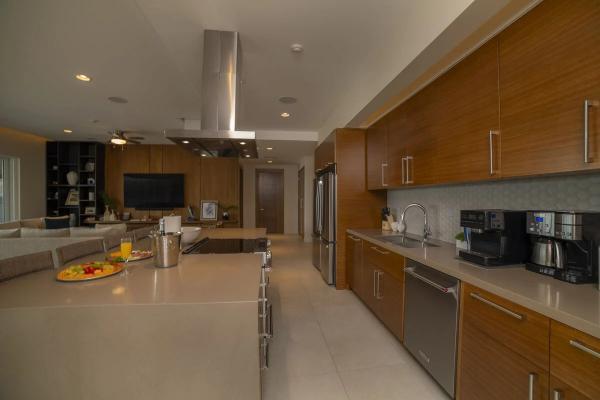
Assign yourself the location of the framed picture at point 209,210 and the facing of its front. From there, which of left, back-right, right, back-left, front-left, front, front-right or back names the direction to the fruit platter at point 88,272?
front

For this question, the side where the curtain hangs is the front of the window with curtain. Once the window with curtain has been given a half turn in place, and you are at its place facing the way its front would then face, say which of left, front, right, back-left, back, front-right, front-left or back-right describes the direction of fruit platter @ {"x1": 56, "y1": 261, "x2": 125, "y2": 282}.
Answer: back-left

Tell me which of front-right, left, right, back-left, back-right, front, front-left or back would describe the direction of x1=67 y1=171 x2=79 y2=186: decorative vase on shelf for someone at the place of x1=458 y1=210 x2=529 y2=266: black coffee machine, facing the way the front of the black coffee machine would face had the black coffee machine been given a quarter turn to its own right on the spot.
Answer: front-left

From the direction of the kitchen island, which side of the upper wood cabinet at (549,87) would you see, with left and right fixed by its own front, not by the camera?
front

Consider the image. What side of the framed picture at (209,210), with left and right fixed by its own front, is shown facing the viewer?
front

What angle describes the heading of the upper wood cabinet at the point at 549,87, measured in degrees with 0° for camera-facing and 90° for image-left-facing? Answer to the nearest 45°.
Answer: approximately 45°

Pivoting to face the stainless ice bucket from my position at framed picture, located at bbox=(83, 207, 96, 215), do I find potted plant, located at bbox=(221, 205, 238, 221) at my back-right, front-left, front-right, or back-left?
front-left

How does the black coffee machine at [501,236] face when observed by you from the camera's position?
facing the viewer and to the left of the viewer

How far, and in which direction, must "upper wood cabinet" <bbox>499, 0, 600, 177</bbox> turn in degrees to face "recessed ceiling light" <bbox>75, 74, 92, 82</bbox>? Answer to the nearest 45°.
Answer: approximately 45° to its right

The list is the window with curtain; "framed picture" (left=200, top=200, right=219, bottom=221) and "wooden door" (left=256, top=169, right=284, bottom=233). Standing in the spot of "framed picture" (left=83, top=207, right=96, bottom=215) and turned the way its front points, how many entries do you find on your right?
1

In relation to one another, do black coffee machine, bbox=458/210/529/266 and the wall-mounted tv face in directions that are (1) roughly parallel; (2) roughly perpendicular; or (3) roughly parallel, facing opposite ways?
roughly perpendicular

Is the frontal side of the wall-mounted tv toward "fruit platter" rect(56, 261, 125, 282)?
yes

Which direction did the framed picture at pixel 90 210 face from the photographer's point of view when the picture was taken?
facing the viewer

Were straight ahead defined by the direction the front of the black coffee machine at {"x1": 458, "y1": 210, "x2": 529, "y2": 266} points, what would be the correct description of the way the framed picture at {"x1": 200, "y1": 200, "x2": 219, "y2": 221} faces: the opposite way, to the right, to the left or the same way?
to the left

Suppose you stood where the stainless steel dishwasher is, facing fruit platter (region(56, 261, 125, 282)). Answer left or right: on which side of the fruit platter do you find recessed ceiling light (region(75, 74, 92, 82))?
right
